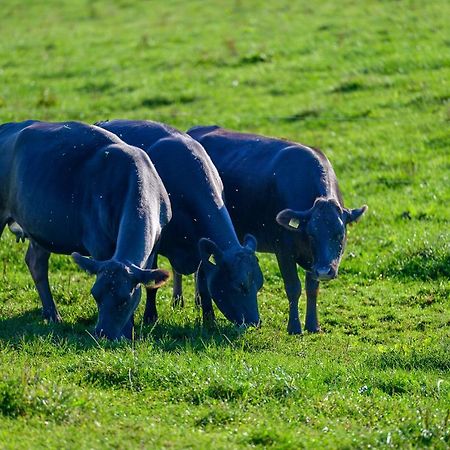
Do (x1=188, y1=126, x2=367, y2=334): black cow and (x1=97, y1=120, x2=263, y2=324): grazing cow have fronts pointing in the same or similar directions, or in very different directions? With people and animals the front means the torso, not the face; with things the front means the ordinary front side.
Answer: same or similar directions

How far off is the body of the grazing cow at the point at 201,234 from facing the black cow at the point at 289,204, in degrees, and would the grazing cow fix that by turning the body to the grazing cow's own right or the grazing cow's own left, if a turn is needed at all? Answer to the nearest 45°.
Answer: approximately 90° to the grazing cow's own left

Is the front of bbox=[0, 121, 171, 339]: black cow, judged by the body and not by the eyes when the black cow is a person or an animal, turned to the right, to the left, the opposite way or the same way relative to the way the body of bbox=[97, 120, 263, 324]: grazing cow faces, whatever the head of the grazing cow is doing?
the same way

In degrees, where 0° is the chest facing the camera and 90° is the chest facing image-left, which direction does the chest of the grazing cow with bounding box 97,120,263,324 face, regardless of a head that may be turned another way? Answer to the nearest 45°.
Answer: approximately 315°

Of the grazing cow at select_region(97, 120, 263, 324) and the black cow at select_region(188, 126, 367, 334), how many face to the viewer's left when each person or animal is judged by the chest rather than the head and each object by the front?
0

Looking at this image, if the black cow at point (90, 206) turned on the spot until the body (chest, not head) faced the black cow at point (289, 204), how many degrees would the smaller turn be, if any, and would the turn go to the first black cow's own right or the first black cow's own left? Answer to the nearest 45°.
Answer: approximately 45° to the first black cow's own left

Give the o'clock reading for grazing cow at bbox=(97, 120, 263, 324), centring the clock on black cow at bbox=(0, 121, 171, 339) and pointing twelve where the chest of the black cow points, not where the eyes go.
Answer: The grazing cow is roughly at 10 o'clock from the black cow.

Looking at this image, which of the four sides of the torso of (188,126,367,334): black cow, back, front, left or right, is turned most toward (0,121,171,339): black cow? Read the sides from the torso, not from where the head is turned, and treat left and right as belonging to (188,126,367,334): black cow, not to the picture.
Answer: right

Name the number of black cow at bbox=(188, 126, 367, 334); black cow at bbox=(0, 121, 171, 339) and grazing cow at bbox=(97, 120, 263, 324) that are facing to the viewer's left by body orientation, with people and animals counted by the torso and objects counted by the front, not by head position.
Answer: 0

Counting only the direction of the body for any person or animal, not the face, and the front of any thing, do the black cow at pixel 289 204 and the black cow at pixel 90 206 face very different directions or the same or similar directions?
same or similar directions

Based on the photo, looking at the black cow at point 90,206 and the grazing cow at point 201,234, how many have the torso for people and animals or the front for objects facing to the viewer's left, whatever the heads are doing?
0

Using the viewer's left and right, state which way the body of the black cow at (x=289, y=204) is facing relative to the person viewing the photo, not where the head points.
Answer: facing the viewer and to the right of the viewer
